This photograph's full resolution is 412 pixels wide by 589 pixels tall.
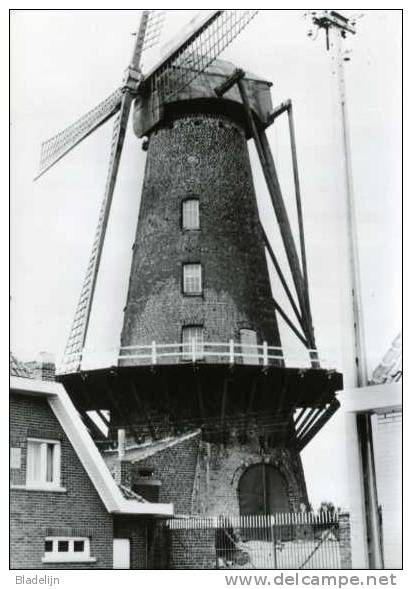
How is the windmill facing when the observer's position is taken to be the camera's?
facing the viewer and to the left of the viewer
